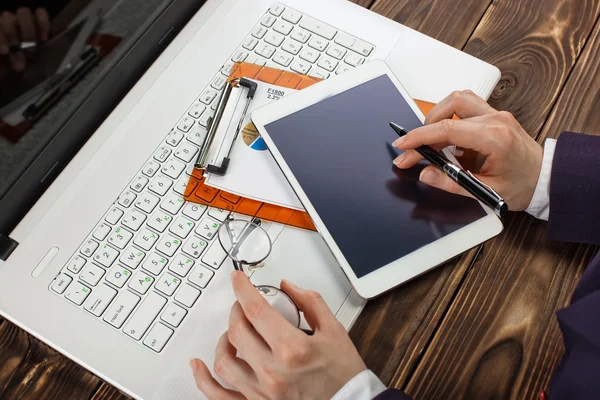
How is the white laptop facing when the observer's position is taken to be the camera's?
facing the viewer and to the right of the viewer
